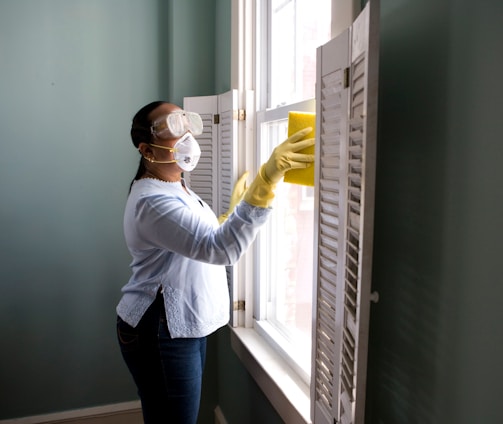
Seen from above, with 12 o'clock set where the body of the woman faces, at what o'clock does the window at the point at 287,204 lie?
The window is roughly at 11 o'clock from the woman.

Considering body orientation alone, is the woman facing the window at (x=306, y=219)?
yes

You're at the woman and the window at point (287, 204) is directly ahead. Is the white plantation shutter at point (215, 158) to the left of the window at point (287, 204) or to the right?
left

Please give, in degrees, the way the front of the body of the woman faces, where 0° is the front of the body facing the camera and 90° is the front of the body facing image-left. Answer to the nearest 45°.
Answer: approximately 270°

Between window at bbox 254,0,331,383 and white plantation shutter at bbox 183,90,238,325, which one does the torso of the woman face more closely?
the window

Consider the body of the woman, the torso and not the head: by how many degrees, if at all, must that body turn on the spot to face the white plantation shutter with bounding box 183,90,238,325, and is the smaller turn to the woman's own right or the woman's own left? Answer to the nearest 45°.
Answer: approximately 90° to the woman's own left

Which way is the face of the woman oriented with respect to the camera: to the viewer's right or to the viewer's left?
to the viewer's right
